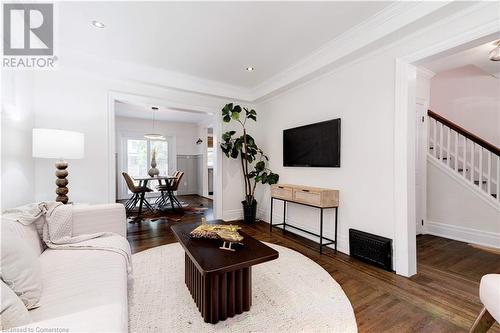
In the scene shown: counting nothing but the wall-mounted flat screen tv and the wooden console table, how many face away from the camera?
0

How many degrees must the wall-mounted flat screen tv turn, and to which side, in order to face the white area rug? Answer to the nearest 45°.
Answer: approximately 45° to its left

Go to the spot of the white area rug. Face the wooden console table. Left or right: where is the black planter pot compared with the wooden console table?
left

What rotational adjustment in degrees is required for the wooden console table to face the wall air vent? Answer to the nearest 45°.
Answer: approximately 90° to its left

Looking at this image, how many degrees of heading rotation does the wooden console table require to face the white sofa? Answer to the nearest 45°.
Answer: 0° — it already faces it

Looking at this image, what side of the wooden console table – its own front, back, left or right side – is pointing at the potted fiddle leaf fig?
right

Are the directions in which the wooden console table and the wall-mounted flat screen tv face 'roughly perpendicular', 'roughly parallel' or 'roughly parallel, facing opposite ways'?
roughly parallel

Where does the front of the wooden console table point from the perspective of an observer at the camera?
facing the viewer and to the left of the viewer

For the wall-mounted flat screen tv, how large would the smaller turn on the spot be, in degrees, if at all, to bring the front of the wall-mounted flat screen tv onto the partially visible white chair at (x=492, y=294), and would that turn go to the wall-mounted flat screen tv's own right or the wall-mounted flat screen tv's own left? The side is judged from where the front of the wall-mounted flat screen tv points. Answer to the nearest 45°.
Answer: approximately 45° to the wall-mounted flat screen tv's own left

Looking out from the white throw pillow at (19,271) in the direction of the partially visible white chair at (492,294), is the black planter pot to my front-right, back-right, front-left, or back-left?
front-left

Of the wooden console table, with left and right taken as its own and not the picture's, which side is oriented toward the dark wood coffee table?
front

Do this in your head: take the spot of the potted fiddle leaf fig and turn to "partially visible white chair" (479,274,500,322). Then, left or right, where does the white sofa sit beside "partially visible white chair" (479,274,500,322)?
right

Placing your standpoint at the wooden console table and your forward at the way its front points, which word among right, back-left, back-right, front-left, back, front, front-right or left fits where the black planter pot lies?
right

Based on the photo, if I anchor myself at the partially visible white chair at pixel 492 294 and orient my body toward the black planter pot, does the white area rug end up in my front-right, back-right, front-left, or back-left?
front-left
